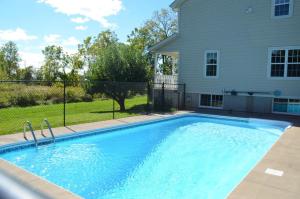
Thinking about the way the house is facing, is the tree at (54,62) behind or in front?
in front

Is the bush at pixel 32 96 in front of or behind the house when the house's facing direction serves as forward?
in front
